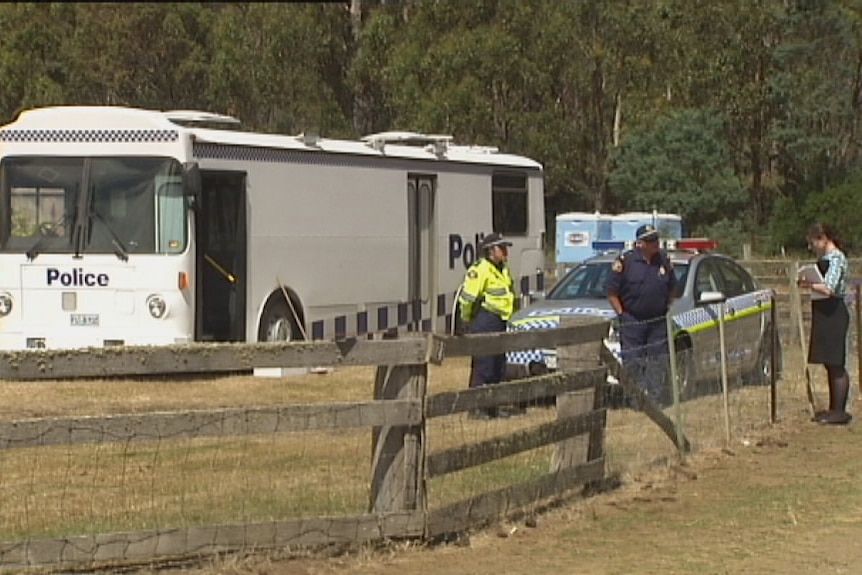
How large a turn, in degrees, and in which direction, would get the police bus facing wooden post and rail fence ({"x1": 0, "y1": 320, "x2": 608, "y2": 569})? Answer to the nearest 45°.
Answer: approximately 45° to its left

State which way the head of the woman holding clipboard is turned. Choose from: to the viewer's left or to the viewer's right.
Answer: to the viewer's left

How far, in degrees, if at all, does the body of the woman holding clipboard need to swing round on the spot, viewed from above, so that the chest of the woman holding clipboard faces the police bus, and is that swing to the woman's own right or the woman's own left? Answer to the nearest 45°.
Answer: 0° — they already face it

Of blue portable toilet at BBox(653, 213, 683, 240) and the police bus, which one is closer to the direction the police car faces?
the police bus

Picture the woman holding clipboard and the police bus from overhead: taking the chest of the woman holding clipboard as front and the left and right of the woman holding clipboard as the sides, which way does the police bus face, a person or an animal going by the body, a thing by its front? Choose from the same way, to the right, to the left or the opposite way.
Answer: to the left

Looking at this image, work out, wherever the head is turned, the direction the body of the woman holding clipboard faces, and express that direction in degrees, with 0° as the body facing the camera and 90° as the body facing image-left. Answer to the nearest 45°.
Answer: approximately 90°

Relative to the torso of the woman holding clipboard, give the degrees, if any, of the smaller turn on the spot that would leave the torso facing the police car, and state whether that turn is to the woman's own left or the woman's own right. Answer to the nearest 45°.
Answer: approximately 45° to the woman's own right

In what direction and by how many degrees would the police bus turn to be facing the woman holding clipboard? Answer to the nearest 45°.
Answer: approximately 90° to its left

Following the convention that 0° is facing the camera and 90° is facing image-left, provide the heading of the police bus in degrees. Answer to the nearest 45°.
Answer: approximately 45°

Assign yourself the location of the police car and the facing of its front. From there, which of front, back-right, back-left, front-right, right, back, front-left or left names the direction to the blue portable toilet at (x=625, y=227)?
back-right

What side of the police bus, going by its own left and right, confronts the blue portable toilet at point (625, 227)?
back

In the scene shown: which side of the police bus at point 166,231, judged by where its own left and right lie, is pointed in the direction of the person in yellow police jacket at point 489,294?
left

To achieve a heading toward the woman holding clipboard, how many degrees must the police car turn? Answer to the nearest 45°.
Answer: approximately 90° to its left

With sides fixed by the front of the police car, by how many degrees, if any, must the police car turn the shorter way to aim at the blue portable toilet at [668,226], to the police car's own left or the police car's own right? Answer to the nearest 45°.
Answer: approximately 135° to the police car's own right
